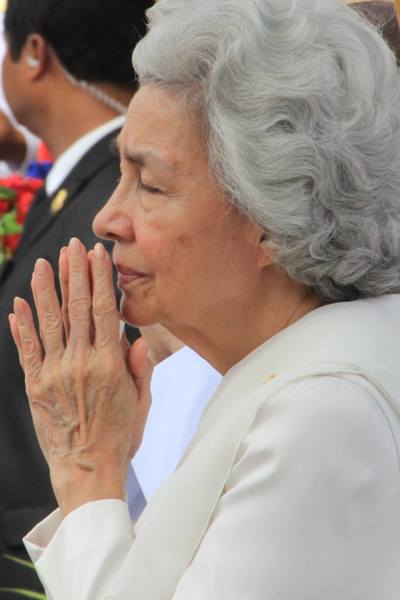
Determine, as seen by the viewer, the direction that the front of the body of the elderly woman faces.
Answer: to the viewer's left

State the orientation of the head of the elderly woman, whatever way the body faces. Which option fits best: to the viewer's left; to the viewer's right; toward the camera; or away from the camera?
to the viewer's left
